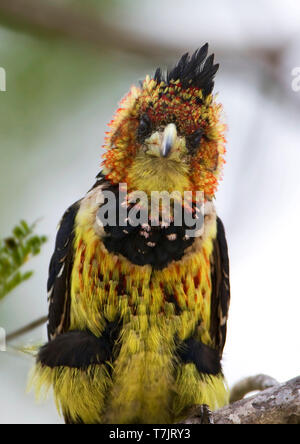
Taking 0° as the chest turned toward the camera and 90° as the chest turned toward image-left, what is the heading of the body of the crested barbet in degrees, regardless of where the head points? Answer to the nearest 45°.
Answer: approximately 0°

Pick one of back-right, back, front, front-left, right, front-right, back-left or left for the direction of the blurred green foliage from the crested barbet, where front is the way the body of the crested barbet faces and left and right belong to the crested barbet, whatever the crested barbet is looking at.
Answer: back-right
